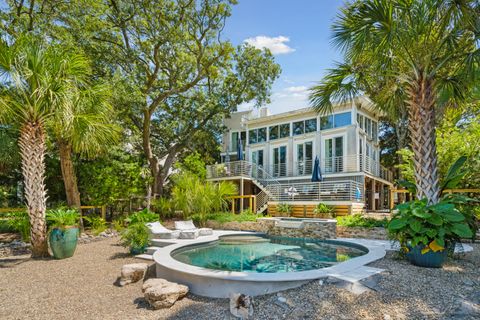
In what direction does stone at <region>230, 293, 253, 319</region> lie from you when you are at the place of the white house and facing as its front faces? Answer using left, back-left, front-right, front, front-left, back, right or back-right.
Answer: front-left

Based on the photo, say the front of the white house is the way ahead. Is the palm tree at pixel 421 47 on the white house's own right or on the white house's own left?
on the white house's own left

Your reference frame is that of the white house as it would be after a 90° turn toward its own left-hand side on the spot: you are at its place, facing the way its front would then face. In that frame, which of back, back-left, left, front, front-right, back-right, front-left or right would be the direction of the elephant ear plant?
front-right

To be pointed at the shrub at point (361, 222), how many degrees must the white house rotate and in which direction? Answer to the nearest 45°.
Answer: approximately 45° to its left

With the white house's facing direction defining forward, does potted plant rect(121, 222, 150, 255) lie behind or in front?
in front

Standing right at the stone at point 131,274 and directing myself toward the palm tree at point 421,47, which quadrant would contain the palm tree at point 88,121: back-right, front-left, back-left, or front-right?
back-left

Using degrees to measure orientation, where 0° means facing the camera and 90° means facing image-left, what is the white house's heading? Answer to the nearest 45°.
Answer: approximately 45°

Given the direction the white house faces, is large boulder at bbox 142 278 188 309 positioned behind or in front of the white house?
in front
